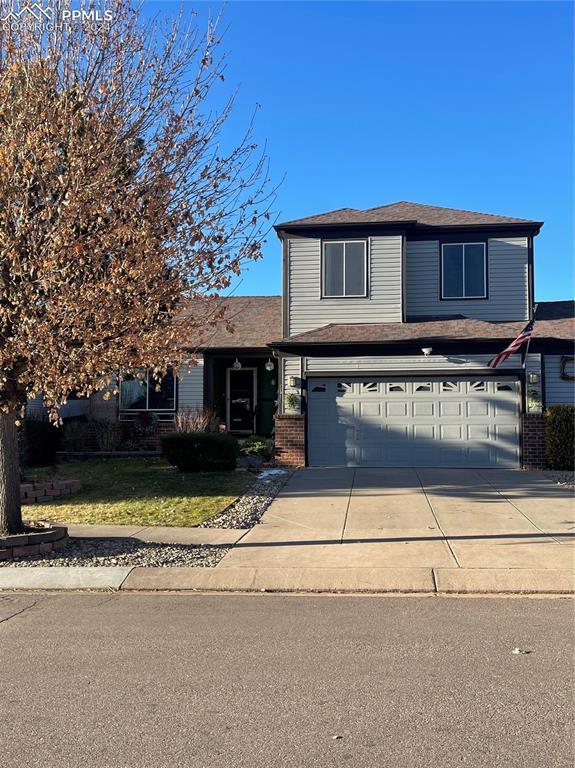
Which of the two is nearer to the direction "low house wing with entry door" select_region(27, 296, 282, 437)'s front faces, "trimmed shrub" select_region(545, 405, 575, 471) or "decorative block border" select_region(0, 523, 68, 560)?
the decorative block border

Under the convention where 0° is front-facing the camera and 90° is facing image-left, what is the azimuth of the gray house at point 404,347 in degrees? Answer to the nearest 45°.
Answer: approximately 0°

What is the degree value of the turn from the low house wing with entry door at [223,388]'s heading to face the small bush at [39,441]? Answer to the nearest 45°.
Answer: approximately 90° to its right

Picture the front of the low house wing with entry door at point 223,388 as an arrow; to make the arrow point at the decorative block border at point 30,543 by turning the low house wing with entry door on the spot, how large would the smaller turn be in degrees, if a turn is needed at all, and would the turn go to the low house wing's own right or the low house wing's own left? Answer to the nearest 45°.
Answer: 0° — it already faces it

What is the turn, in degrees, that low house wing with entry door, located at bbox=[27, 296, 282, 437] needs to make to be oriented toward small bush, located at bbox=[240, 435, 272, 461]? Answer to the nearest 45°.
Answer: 0° — it already faces it
